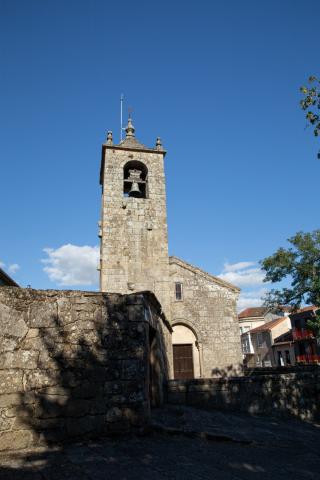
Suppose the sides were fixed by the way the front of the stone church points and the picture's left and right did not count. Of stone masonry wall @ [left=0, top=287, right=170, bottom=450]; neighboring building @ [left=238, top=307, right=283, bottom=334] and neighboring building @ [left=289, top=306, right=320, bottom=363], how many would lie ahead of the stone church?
1

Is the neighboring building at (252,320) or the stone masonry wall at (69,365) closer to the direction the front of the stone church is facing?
the stone masonry wall

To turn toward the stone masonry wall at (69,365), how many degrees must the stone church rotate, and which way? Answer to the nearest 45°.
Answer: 0° — it already faces it

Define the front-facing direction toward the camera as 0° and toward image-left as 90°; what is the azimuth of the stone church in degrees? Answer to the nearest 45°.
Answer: approximately 0°

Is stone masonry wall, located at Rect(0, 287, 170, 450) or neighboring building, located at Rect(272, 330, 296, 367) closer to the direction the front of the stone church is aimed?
the stone masonry wall

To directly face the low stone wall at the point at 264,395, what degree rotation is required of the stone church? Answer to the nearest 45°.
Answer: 0° — it already faces it

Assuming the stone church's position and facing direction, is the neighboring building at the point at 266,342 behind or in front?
behind

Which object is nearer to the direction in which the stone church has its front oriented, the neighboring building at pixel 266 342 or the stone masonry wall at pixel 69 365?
the stone masonry wall
